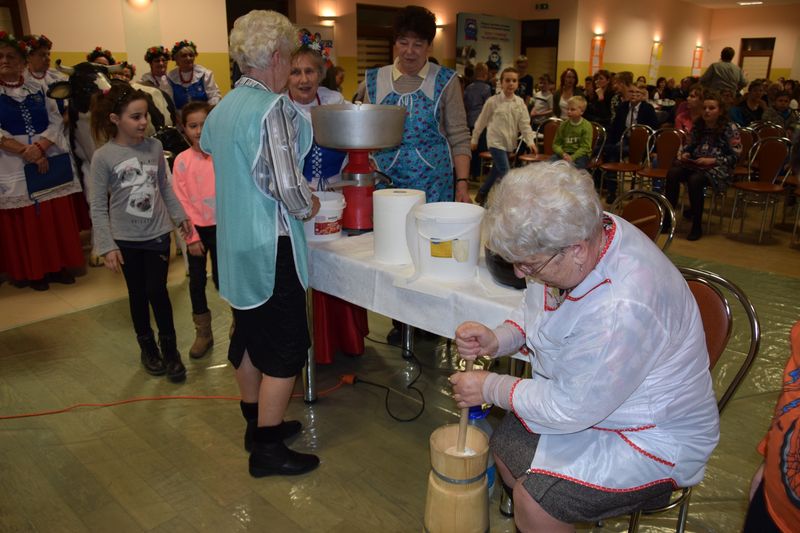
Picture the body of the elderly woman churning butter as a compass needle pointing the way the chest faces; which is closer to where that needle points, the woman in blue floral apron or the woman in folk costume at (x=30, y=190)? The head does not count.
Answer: the woman in folk costume

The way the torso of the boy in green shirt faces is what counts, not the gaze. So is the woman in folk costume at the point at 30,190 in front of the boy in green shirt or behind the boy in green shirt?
in front

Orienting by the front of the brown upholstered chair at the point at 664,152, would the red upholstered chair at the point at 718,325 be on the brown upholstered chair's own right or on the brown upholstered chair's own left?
on the brown upholstered chair's own left

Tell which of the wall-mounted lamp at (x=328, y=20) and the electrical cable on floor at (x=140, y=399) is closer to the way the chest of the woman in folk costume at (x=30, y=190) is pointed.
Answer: the electrical cable on floor

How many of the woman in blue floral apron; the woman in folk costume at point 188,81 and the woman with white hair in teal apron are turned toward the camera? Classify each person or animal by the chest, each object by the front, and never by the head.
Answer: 2

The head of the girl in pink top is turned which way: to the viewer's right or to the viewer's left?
to the viewer's right

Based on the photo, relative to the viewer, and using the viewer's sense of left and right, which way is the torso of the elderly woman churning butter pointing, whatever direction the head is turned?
facing the viewer and to the left of the viewer

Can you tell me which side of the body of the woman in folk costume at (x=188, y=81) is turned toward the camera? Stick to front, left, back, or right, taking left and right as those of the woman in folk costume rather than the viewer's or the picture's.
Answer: front

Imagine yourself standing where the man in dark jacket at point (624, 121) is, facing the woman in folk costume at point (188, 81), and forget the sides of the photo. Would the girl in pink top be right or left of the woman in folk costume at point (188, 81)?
left

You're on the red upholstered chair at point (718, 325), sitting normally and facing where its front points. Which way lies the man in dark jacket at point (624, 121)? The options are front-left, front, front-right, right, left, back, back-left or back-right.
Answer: back-right

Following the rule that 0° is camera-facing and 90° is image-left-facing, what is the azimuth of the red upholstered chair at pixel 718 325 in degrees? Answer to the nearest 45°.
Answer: approximately 45°

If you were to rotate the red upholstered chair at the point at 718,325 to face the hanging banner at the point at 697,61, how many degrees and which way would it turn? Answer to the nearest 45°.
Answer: approximately 135° to its right

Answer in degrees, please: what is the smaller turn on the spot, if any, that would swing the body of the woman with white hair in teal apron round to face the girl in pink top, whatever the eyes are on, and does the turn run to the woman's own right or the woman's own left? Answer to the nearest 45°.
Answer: approximately 45° to the woman's own left
